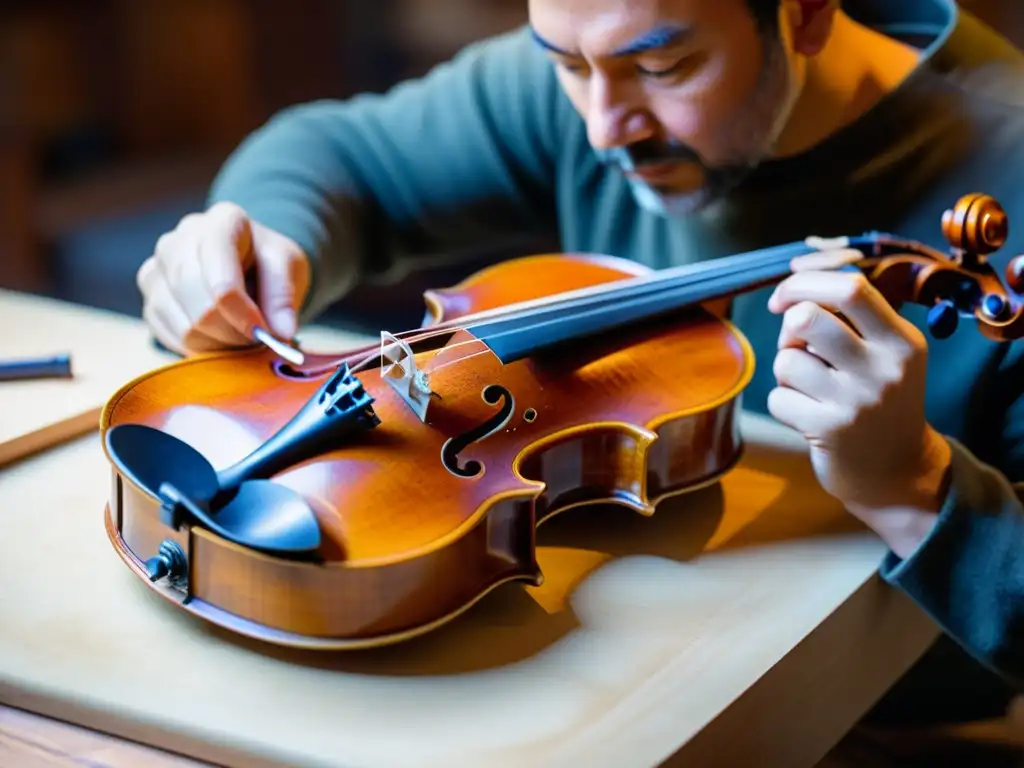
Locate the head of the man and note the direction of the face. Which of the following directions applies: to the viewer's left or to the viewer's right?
to the viewer's left

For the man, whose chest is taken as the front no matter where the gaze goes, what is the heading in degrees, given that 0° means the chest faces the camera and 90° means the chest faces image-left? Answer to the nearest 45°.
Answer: approximately 45°
